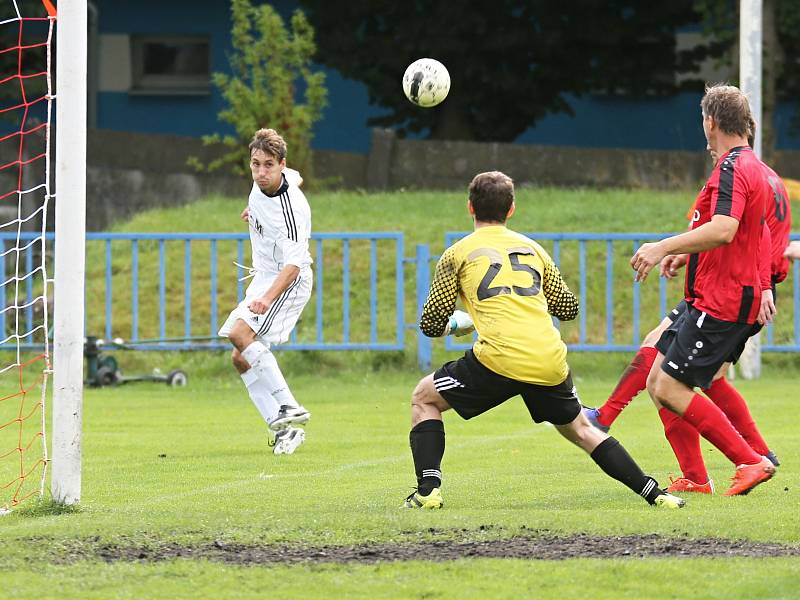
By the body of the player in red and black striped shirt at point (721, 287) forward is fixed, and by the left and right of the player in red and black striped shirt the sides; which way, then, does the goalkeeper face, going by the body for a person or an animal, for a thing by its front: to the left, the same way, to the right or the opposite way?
to the right

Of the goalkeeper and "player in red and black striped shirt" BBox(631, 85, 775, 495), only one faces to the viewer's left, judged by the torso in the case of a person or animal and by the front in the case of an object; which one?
the player in red and black striped shirt

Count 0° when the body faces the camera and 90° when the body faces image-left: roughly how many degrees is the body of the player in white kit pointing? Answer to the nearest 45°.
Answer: approximately 45°

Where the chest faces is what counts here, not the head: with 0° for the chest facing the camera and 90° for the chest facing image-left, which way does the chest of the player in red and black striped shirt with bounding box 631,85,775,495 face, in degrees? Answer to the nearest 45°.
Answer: approximately 90°

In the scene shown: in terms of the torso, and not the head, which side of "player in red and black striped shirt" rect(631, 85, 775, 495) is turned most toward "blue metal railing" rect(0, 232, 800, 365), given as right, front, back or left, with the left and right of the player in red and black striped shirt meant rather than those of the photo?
right

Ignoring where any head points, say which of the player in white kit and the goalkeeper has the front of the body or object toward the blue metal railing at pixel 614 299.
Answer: the goalkeeper

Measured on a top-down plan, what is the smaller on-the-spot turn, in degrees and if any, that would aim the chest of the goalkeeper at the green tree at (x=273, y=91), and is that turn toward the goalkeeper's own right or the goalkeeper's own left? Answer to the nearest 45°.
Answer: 0° — they already face it

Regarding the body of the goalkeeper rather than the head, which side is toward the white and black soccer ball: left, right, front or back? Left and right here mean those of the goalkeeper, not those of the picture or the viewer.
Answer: front

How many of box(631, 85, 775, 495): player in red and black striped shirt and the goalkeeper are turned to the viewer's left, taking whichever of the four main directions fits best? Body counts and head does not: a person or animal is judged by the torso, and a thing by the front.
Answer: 1

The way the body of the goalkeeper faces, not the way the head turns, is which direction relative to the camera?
away from the camera

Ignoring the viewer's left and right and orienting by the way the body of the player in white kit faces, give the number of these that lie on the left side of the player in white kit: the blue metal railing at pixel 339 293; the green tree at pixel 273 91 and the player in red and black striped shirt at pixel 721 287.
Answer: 1

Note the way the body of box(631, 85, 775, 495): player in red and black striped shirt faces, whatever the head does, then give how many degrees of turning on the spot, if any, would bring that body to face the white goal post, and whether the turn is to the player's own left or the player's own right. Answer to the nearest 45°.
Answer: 0° — they already face it

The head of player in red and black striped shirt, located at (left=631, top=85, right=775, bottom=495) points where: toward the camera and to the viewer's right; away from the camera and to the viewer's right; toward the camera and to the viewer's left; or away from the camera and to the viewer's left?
away from the camera and to the viewer's left

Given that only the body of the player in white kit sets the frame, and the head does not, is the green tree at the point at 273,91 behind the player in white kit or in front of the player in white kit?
behind
